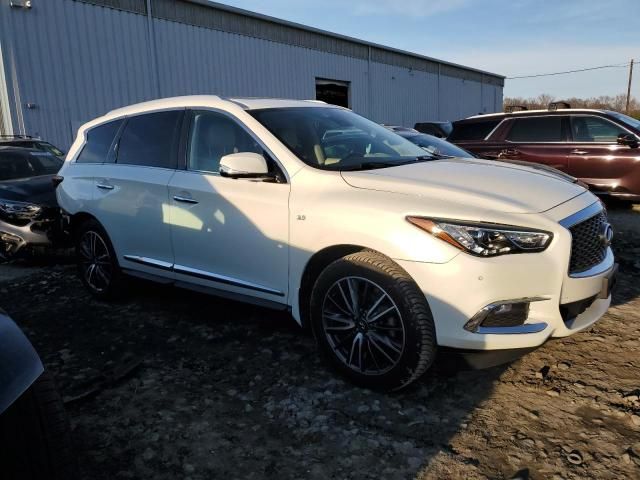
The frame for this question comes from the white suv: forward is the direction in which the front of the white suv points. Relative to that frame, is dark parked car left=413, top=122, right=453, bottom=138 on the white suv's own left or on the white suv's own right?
on the white suv's own left

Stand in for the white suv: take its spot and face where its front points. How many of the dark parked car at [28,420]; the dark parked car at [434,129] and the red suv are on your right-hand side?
1

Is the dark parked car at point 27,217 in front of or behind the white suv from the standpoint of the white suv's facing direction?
behind

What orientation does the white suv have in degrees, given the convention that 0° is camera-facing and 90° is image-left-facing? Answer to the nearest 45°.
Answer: approximately 315°

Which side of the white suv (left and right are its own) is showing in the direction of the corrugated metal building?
back

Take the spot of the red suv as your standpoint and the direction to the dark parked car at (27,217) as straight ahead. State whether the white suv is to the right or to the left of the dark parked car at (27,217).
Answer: left

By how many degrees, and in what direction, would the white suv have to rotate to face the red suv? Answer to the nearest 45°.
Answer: approximately 90° to its left

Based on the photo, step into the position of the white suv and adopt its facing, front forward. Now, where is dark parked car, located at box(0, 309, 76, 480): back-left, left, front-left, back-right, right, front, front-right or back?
right
